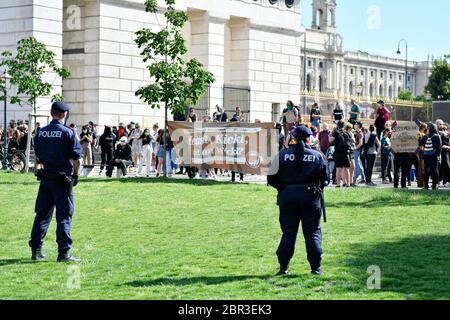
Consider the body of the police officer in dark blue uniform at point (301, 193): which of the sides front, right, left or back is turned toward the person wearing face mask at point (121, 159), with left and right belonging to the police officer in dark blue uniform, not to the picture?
front

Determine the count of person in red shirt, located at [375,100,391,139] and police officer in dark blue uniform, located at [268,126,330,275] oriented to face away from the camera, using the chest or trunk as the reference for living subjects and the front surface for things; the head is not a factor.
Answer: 1

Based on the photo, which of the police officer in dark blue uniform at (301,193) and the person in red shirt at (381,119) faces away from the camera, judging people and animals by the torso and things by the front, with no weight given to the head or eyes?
the police officer in dark blue uniform

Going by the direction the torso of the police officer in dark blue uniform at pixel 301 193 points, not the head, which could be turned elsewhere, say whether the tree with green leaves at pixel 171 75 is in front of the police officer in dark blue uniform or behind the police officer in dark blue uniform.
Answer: in front

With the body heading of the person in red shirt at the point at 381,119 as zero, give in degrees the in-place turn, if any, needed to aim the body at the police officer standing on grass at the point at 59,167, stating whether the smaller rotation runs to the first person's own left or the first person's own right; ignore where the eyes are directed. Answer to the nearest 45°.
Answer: approximately 45° to the first person's own left

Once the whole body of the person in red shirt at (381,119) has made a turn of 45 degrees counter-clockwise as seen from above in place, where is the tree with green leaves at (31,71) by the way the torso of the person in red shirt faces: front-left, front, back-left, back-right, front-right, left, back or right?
right

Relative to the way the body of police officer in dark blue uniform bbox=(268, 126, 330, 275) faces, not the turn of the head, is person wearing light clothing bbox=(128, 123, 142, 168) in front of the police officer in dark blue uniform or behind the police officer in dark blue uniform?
in front

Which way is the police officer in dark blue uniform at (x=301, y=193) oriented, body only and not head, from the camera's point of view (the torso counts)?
away from the camera

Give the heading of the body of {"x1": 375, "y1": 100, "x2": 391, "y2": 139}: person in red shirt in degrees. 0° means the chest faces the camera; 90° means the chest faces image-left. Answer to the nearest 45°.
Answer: approximately 45°
